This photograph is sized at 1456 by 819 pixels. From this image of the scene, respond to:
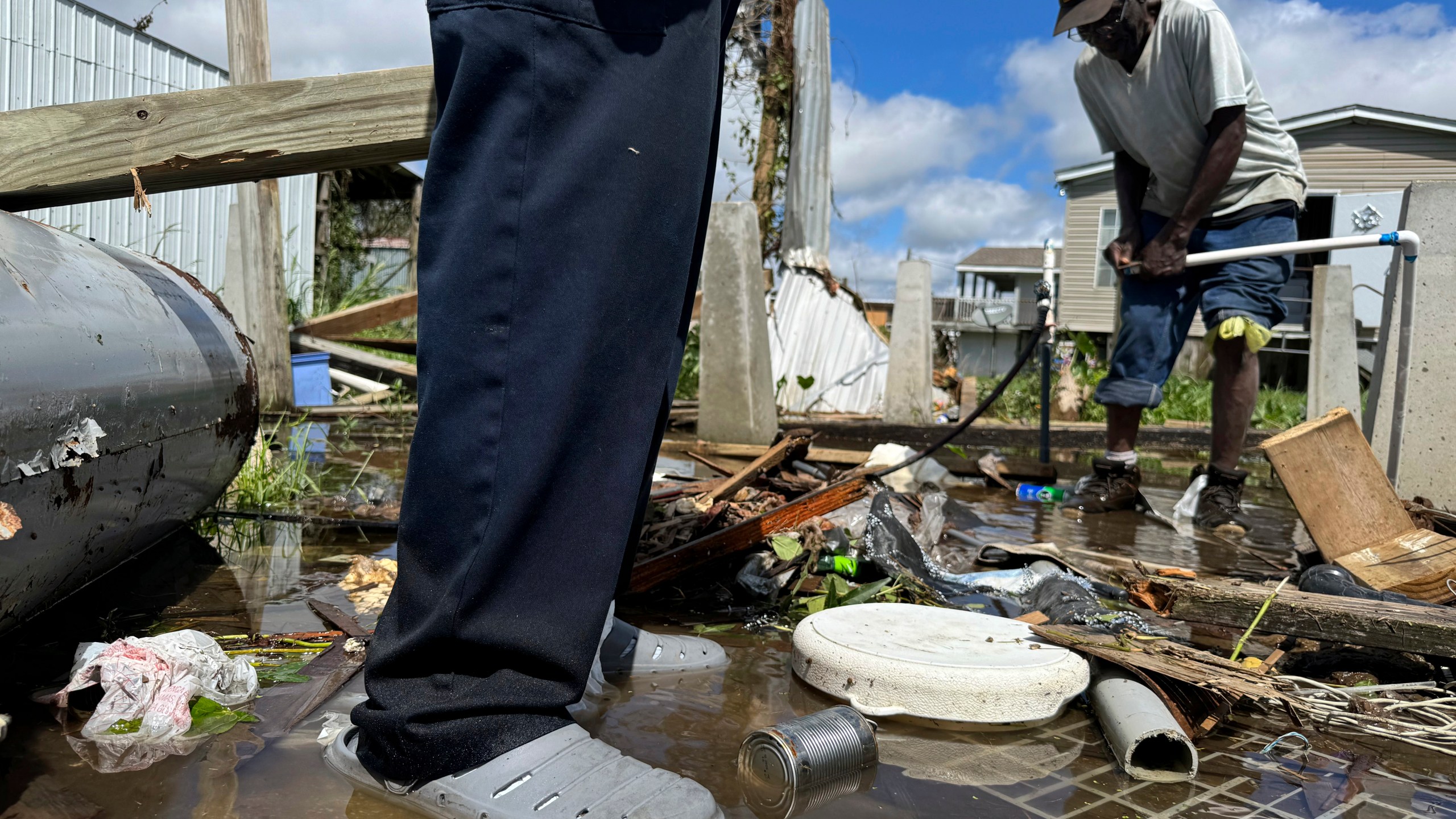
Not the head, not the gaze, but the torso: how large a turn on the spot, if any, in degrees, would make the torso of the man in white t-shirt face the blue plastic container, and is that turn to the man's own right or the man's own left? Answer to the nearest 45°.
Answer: approximately 45° to the man's own right

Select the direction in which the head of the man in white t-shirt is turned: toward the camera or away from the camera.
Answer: toward the camera

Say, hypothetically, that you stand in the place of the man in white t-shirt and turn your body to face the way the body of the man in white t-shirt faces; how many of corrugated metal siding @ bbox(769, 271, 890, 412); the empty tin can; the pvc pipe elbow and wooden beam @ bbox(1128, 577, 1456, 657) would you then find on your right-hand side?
1

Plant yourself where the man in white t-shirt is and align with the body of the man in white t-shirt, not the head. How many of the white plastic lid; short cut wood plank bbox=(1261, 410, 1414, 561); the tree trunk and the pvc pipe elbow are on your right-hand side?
1

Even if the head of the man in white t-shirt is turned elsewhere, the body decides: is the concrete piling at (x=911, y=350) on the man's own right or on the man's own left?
on the man's own right

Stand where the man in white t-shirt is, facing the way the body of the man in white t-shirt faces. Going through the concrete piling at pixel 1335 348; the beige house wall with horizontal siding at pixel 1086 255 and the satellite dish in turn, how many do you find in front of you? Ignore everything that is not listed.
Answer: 0

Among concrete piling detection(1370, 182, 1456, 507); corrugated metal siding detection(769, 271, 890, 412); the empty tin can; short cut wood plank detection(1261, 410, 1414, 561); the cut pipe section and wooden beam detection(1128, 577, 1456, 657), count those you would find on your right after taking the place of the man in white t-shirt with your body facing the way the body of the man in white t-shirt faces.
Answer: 1

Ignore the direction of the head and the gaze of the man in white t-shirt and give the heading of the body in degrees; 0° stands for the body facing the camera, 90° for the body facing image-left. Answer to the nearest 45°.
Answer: approximately 45°

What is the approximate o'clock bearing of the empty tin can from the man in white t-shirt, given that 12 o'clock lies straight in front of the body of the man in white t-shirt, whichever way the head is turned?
The empty tin can is roughly at 11 o'clock from the man in white t-shirt.

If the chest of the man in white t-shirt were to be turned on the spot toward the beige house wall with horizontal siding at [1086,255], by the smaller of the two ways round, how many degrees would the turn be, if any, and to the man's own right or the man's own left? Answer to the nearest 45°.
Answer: approximately 135° to the man's own right

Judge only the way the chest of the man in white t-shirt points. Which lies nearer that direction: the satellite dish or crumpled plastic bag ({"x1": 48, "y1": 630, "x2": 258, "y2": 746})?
the crumpled plastic bag

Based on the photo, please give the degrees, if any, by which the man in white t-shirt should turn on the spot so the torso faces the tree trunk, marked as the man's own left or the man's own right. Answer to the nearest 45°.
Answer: approximately 90° to the man's own right

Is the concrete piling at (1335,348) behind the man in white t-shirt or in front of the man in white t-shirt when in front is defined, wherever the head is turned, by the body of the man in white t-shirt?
behind

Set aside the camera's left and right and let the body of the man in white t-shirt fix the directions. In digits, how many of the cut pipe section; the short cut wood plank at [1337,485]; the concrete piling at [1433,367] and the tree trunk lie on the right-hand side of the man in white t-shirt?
1

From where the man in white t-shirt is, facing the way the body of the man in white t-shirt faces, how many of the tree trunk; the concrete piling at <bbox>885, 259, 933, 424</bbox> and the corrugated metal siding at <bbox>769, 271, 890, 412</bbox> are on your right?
3

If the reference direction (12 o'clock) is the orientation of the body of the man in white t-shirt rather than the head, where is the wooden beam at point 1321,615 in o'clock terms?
The wooden beam is roughly at 10 o'clock from the man in white t-shirt.

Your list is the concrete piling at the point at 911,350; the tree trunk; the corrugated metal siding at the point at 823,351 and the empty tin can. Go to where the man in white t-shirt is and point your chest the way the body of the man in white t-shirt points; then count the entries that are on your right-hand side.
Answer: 3

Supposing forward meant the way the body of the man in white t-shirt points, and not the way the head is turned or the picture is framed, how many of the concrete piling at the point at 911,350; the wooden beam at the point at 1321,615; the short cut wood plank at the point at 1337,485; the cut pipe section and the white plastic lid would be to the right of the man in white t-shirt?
1

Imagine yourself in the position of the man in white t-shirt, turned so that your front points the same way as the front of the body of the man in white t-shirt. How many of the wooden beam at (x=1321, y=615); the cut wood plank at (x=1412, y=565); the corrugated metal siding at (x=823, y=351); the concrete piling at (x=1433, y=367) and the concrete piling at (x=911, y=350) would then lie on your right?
2
